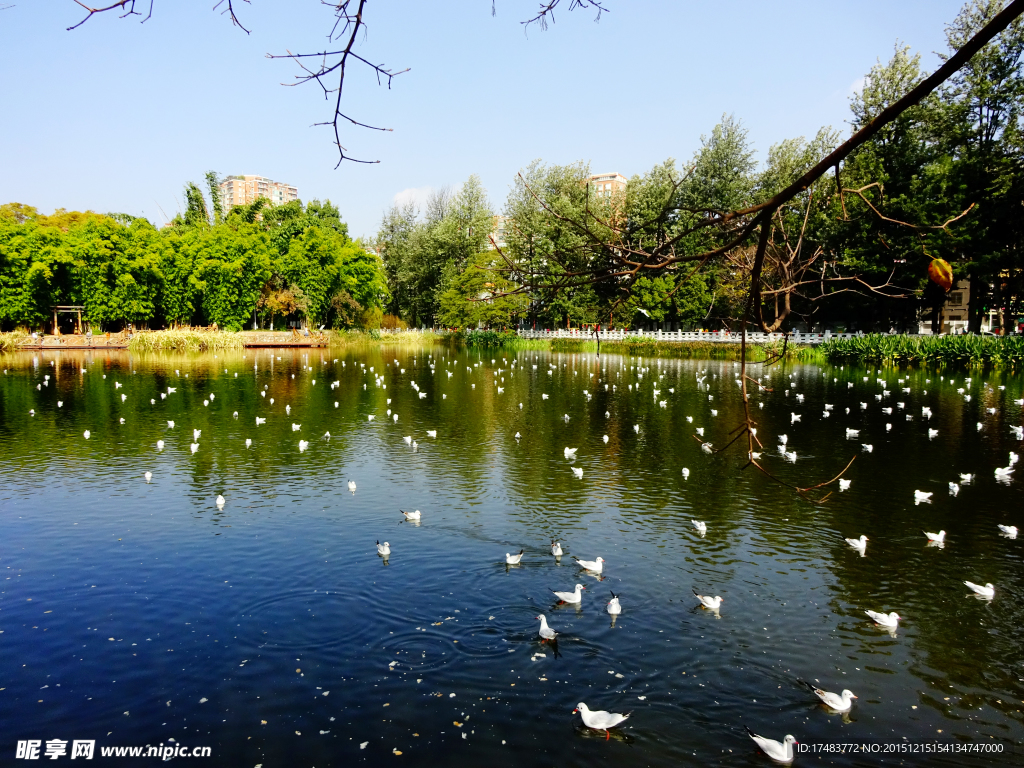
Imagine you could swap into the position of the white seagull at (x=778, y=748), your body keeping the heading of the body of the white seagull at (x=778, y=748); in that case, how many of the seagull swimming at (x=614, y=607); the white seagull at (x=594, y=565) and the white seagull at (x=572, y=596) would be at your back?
3

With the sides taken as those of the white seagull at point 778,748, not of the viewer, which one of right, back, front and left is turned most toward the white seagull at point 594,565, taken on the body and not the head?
back

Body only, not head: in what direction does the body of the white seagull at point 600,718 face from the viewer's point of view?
to the viewer's left

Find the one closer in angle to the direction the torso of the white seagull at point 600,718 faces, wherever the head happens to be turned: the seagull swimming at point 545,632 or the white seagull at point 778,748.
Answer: the seagull swimming

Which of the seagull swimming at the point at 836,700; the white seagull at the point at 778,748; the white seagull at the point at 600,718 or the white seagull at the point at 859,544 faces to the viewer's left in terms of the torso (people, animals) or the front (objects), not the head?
the white seagull at the point at 600,718

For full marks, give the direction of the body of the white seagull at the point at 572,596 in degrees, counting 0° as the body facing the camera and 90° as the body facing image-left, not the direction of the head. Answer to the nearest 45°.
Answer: approximately 270°

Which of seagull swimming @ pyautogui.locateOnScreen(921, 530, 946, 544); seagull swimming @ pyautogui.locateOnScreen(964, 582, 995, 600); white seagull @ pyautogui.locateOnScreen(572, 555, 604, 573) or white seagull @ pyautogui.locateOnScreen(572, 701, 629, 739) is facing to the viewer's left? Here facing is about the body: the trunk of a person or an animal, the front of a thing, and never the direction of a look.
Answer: white seagull @ pyautogui.locateOnScreen(572, 701, 629, 739)

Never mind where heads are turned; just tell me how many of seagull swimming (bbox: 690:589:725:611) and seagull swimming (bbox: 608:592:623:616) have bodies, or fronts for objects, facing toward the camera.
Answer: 1
